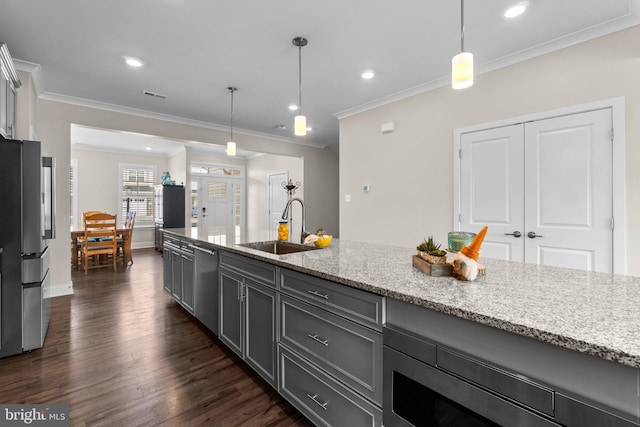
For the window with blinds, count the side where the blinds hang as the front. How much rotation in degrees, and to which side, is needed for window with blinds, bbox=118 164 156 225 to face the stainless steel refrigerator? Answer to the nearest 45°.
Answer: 0° — it already faces it

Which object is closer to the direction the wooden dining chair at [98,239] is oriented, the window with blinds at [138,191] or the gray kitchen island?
the window with blinds

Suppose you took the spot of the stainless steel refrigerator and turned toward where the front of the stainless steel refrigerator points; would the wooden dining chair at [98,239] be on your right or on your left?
on your left

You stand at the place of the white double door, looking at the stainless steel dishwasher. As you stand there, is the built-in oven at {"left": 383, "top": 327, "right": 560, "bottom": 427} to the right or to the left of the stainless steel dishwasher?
left

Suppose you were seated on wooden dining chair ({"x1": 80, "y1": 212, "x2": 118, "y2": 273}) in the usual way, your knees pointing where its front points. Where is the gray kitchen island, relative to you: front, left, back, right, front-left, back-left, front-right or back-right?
back

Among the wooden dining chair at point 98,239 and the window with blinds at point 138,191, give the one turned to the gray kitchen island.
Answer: the window with blinds

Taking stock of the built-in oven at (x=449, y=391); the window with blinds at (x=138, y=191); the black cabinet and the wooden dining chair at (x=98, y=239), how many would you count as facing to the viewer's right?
0

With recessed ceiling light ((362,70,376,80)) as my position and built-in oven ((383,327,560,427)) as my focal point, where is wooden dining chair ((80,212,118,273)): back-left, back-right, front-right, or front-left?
back-right

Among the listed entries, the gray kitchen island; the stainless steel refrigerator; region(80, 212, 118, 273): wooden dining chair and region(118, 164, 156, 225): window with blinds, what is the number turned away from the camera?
1

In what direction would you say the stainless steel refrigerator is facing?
to the viewer's right

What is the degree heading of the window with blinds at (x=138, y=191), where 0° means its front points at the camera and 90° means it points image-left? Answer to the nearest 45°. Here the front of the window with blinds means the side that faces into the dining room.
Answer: approximately 0°

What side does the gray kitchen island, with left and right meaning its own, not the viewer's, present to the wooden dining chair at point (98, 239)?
right

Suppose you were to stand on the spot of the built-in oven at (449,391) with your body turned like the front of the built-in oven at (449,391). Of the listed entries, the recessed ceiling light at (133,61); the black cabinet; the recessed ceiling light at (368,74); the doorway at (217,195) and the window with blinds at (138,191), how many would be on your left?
0

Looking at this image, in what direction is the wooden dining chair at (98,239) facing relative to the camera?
away from the camera

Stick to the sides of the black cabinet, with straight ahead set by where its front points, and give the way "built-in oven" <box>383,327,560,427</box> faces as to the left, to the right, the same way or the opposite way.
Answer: the same way

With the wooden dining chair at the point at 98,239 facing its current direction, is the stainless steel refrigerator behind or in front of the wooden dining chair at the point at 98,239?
behind
